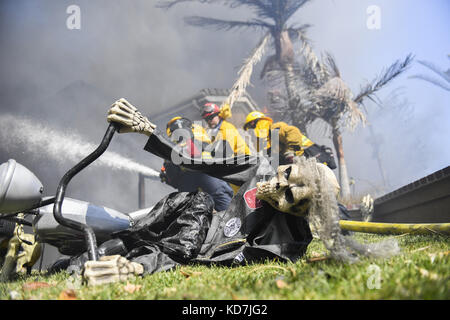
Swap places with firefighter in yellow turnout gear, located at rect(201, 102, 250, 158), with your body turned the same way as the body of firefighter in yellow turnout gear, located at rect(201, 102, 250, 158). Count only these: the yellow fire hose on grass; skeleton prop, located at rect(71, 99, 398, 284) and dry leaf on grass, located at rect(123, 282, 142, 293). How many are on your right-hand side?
0

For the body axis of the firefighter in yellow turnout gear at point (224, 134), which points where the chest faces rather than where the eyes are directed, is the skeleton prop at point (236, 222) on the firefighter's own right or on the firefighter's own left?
on the firefighter's own left

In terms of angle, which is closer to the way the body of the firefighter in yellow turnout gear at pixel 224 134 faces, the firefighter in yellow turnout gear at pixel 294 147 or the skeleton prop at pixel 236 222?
the skeleton prop

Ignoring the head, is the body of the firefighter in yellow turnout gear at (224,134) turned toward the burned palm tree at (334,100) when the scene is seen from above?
no

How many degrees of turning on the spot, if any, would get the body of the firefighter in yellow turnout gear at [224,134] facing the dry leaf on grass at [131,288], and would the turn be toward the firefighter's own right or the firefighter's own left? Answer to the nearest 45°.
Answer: approximately 45° to the firefighter's own left

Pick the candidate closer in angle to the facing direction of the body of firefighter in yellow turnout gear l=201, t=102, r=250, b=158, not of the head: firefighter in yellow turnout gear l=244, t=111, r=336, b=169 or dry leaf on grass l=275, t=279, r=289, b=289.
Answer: the dry leaf on grass

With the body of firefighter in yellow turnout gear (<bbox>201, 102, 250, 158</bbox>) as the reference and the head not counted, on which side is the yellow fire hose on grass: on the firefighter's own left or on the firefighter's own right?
on the firefighter's own left

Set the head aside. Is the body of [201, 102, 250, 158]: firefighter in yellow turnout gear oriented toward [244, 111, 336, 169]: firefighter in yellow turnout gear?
no

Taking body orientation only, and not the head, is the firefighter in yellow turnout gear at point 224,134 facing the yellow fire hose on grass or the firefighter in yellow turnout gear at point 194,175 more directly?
the firefighter in yellow turnout gear

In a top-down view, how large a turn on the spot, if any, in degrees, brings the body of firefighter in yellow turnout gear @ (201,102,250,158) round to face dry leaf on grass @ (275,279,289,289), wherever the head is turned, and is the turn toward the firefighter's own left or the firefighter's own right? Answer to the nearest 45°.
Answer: approximately 45° to the firefighter's own left

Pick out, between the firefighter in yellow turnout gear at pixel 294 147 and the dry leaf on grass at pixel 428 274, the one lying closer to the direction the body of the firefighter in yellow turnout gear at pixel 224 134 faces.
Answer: the dry leaf on grass

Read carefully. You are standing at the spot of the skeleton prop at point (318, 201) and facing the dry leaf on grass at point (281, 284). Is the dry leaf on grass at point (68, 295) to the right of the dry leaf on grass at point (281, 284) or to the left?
right

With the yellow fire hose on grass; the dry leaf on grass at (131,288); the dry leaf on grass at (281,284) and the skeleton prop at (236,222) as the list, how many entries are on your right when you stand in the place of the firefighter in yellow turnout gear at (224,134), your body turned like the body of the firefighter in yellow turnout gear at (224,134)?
0

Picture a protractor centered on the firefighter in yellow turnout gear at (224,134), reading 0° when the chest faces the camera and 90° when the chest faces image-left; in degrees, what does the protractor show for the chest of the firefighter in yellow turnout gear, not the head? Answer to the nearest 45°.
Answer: approximately 45°

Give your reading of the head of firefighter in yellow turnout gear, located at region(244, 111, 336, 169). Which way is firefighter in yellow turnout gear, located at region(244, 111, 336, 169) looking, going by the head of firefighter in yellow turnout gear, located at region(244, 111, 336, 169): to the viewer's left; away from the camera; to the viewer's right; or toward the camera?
to the viewer's left

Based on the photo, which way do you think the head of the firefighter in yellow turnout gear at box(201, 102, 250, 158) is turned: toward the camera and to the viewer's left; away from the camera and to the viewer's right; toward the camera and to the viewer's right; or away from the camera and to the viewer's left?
toward the camera and to the viewer's left
